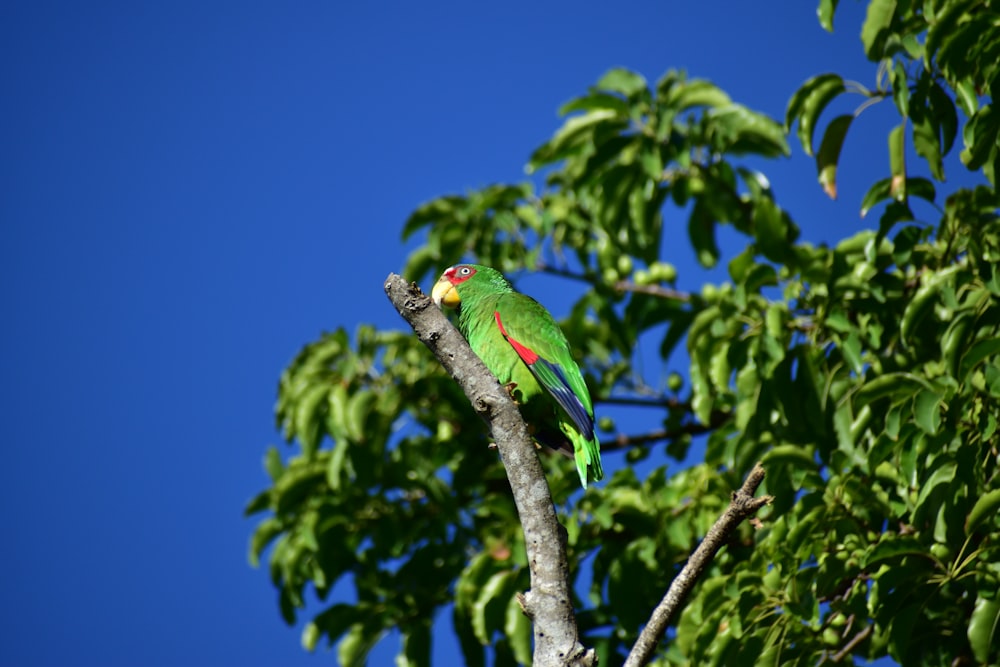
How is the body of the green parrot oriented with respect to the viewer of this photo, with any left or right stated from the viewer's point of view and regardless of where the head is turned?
facing to the left of the viewer
